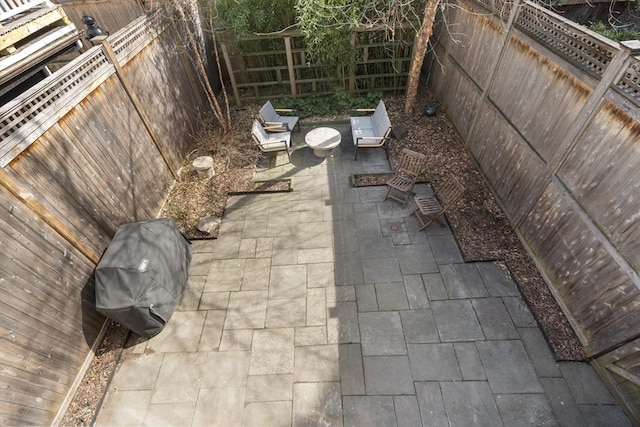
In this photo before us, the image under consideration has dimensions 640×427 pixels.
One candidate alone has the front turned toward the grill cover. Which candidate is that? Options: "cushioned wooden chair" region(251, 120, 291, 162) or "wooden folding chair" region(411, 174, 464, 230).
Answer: the wooden folding chair

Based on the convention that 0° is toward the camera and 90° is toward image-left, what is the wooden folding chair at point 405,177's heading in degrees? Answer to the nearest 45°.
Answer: approximately 45°

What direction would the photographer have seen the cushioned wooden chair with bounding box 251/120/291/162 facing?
facing to the right of the viewer

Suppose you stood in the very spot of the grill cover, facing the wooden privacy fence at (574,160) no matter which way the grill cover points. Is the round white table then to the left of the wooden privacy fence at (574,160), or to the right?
left

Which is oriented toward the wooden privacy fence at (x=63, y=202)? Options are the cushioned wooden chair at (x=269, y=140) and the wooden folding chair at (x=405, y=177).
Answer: the wooden folding chair

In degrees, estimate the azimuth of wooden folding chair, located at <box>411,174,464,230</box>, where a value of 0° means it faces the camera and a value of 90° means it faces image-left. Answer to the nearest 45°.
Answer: approximately 45°

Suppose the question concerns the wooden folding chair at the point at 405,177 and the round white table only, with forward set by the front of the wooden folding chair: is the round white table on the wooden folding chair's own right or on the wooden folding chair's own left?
on the wooden folding chair's own right

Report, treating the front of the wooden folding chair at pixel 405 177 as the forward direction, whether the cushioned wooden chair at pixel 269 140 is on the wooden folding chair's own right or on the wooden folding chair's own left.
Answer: on the wooden folding chair's own right
